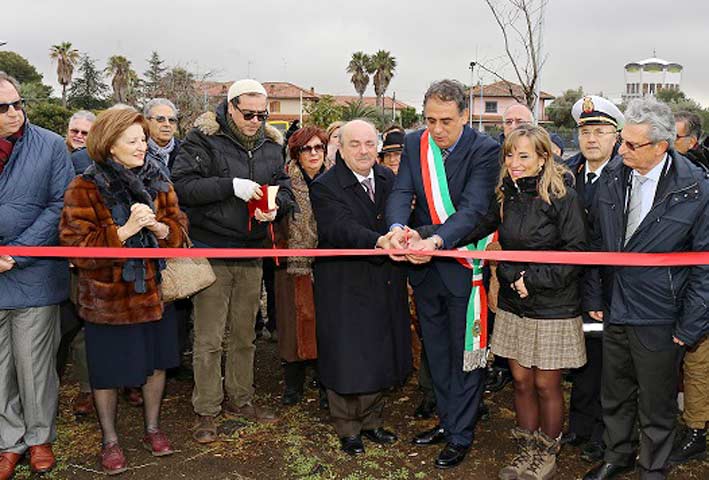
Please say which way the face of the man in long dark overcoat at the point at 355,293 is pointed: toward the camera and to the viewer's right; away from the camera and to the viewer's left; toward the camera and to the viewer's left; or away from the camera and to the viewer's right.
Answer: toward the camera and to the viewer's right

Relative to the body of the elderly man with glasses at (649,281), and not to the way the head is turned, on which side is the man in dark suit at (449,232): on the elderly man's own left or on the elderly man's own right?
on the elderly man's own right

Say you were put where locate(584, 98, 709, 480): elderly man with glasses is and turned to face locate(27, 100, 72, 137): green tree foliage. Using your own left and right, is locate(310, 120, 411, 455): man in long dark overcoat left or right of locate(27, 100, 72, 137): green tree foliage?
left

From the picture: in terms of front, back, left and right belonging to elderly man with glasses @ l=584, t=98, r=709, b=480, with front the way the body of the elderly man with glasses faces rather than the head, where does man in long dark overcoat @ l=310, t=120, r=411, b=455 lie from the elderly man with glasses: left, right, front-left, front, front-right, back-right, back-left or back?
front-right

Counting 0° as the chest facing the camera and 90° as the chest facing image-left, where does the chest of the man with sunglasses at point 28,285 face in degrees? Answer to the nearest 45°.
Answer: approximately 45°

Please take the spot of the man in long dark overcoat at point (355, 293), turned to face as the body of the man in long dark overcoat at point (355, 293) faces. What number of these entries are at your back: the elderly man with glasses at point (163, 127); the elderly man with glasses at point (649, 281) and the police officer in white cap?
1

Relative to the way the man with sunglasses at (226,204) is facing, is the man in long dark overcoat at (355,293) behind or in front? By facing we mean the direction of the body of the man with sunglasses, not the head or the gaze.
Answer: in front

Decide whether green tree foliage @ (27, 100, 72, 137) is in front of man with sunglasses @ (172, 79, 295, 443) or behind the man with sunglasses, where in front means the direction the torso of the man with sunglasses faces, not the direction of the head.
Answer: behind

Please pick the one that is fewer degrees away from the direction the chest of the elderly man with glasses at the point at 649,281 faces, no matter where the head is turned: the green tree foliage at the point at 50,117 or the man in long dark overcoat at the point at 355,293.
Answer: the man in long dark overcoat

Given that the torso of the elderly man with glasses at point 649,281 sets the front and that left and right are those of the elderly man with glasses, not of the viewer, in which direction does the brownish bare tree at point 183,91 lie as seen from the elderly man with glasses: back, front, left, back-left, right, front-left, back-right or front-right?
right

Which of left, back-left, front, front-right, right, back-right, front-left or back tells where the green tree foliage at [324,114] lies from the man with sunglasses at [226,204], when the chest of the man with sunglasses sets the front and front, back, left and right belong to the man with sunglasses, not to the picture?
back-left

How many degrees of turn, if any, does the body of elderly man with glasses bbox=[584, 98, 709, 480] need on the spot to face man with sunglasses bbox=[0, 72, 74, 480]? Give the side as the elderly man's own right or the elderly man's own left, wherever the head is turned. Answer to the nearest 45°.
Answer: approximately 45° to the elderly man's own right
